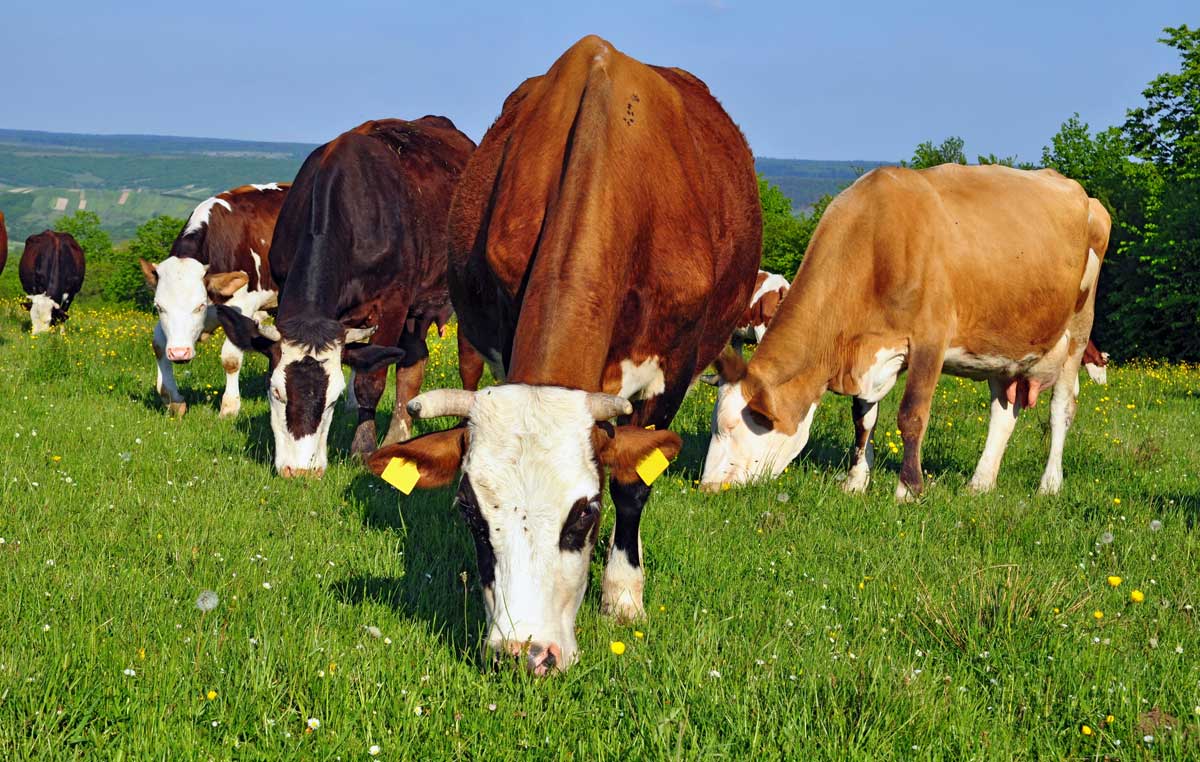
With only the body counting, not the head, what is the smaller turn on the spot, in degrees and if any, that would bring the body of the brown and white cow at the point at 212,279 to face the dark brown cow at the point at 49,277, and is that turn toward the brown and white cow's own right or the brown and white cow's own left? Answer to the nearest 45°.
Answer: approximately 135° to the brown and white cow's own right

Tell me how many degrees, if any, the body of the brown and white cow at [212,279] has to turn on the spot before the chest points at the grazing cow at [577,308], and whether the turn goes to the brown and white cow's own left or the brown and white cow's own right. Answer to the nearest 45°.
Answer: approximately 45° to the brown and white cow's own left

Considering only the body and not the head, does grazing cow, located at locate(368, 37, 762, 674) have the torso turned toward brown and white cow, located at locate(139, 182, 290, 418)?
no

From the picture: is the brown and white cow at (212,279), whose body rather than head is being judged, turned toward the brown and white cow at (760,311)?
no

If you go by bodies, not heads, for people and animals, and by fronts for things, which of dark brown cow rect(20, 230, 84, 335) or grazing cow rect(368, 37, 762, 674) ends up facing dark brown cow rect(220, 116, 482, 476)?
dark brown cow rect(20, 230, 84, 335)

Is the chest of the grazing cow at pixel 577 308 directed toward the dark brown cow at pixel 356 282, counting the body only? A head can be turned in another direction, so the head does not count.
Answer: no

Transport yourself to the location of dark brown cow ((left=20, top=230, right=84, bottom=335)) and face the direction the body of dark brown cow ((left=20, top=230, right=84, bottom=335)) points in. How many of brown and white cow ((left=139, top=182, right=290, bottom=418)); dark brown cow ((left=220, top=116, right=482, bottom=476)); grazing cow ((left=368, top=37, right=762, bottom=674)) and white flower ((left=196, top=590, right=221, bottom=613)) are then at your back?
0

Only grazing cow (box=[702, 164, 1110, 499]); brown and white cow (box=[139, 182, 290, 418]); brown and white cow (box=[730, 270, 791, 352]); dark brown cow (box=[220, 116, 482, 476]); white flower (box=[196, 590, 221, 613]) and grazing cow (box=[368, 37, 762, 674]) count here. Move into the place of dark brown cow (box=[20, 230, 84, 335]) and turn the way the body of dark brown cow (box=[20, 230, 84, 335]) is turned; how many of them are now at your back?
0

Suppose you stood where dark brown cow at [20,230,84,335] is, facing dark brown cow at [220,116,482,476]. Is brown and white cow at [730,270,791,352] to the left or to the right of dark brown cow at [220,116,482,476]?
left

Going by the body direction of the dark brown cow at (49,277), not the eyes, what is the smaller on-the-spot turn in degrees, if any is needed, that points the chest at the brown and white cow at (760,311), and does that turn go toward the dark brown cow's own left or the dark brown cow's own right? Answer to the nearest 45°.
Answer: approximately 45° to the dark brown cow's own left

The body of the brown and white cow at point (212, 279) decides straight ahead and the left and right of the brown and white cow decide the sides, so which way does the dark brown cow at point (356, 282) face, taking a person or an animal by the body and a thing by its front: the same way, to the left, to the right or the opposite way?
the same way

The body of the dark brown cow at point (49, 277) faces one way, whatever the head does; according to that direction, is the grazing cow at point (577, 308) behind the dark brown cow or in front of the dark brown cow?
in front

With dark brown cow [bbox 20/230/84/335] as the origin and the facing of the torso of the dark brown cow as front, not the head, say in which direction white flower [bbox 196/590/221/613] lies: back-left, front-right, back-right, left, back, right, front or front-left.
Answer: front

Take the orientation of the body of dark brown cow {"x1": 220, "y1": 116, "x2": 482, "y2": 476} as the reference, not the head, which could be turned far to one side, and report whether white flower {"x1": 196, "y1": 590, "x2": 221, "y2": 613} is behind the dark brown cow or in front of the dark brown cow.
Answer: in front

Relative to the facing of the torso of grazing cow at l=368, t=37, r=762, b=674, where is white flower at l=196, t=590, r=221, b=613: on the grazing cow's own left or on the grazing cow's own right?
on the grazing cow's own right

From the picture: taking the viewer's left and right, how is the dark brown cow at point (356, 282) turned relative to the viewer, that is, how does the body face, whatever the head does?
facing the viewer and to the left of the viewer

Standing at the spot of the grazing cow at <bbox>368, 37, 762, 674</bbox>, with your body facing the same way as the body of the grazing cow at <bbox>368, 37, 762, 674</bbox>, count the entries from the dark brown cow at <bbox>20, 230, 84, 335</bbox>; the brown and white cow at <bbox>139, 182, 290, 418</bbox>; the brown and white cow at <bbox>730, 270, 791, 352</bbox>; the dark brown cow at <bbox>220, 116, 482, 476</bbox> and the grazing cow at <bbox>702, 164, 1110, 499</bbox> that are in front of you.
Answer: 0

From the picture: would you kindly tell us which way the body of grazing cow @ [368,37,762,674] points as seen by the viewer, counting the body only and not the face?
toward the camera

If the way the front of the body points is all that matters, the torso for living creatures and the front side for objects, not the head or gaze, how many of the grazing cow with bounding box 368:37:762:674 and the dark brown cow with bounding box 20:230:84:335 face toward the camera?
2
